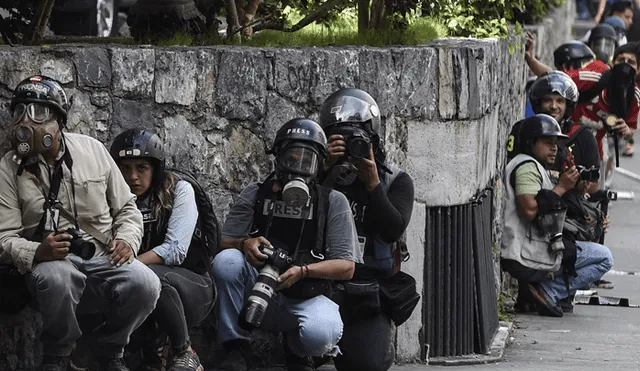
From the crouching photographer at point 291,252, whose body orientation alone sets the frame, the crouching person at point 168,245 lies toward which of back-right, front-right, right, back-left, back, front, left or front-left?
right

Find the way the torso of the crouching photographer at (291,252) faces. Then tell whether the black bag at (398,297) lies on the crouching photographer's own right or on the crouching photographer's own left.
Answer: on the crouching photographer's own left

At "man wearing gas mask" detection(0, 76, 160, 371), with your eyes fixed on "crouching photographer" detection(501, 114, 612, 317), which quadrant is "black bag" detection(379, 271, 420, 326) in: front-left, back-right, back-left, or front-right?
front-right

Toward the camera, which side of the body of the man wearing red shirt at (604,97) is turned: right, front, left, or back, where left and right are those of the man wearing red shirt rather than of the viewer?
front

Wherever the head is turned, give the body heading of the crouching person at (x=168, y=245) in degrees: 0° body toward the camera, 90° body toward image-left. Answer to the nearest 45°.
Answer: approximately 45°

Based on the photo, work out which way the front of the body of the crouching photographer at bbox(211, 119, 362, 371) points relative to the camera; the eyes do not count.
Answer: toward the camera
